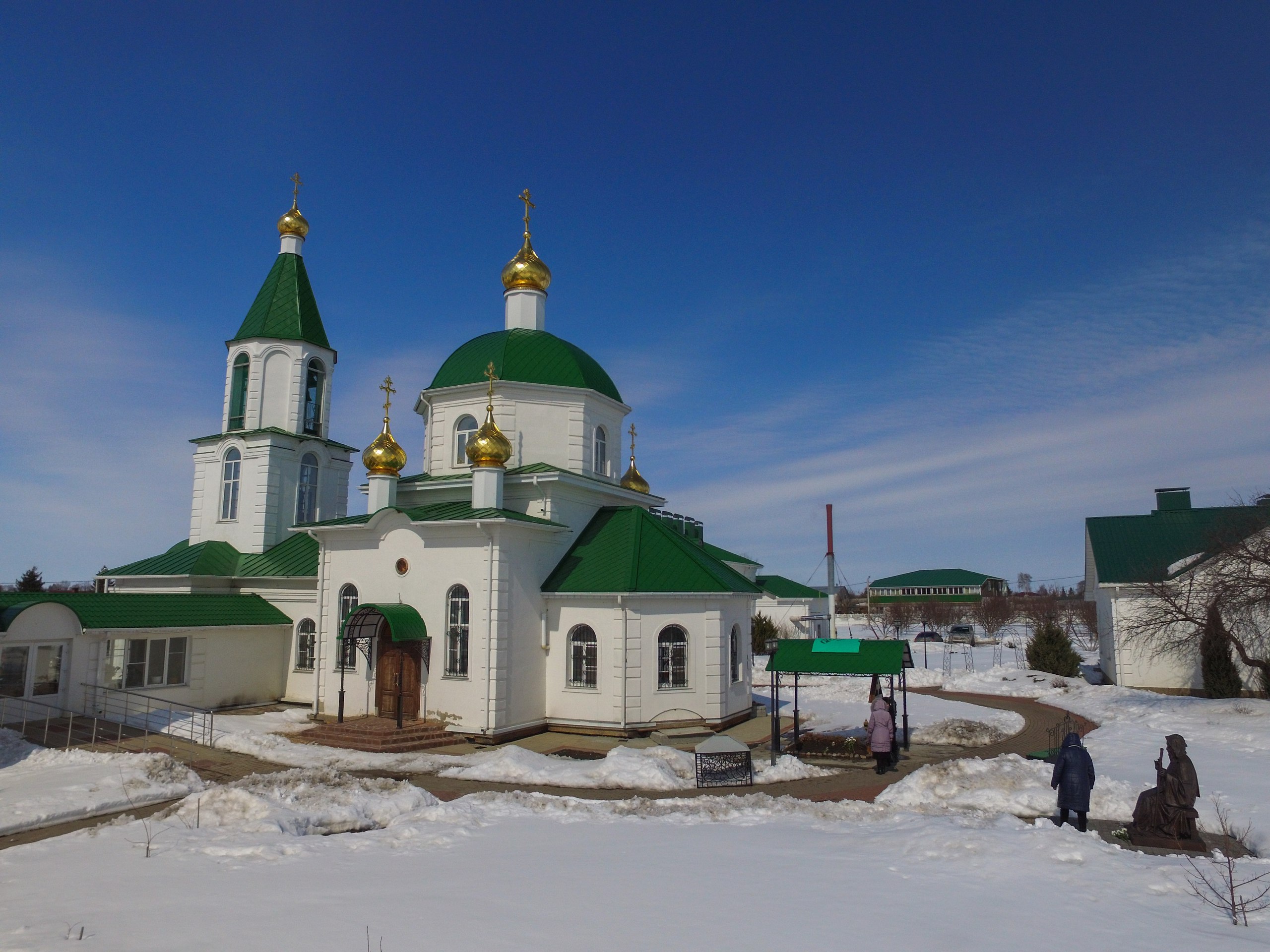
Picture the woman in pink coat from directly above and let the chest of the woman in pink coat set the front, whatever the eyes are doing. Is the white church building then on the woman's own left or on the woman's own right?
on the woman's own left

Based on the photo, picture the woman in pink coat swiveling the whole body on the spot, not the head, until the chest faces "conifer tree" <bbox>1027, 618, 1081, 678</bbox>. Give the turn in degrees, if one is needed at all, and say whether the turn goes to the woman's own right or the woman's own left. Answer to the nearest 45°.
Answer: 0° — they already face it

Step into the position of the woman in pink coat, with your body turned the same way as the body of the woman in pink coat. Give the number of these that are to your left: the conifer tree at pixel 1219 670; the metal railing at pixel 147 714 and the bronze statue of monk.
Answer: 1

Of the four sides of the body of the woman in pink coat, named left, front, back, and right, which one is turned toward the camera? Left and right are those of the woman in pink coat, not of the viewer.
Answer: back

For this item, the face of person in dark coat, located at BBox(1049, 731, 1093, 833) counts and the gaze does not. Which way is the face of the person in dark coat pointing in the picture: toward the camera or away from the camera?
away from the camera

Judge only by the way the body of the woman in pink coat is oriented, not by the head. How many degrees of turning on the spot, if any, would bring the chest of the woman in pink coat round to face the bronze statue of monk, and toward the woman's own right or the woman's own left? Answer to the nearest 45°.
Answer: approximately 135° to the woman's own right

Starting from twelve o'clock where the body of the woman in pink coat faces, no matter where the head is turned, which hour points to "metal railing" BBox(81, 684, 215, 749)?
The metal railing is roughly at 9 o'clock from the woman in pink coat.

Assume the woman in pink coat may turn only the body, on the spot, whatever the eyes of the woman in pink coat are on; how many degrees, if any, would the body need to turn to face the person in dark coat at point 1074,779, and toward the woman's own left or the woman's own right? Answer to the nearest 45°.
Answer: approximately 135° to the woman's own right

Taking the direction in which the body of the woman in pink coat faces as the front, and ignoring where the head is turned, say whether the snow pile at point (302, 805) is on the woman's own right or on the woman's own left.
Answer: on the woman's own left

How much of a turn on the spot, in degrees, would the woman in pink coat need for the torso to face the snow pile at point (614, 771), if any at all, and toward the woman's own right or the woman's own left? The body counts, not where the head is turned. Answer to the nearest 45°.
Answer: approximately 90° to the woman's own left

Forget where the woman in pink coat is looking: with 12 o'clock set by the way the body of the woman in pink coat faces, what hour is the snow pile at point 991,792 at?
The snow pile is roughly at 5 o'clock from the woman in pink coat.

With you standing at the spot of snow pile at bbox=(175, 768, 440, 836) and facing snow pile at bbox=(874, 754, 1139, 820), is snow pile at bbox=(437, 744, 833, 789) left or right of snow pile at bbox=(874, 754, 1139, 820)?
left
